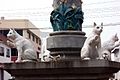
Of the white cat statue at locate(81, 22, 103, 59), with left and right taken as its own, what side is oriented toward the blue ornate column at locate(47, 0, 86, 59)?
back

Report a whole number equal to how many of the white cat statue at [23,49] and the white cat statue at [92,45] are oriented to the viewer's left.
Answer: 1

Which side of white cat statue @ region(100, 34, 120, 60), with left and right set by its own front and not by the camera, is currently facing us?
right

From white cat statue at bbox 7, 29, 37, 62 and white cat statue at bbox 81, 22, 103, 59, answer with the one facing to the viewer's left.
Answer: white cat statue at bbox 7, 29, 37, 62

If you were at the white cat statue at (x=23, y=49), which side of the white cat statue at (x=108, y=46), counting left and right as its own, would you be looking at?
back

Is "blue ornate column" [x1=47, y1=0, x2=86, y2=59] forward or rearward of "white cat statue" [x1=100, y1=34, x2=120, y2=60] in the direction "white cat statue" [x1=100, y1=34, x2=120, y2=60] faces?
rearward

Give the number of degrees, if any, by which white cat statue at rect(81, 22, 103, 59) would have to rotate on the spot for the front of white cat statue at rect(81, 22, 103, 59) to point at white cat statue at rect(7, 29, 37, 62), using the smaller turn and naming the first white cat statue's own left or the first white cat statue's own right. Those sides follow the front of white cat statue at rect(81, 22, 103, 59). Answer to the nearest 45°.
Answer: approximately 135° to the first white cat statue's own right

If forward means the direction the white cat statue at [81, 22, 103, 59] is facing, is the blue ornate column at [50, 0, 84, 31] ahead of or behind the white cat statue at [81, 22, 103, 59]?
behind

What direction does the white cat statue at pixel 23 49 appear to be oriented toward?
to the viewer's left

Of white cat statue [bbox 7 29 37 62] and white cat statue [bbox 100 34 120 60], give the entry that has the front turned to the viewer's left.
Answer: white cat statue [bbox 7 29 37 62]

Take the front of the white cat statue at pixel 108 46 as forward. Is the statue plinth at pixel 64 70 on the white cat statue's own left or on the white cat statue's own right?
on the white cat statue's own right

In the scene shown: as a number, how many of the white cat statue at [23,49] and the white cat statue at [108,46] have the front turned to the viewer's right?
1

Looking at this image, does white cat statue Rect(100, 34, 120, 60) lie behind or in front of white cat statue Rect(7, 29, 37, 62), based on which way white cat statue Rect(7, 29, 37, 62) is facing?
behind

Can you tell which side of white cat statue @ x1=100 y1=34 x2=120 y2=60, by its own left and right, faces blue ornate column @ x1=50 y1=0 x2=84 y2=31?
back
